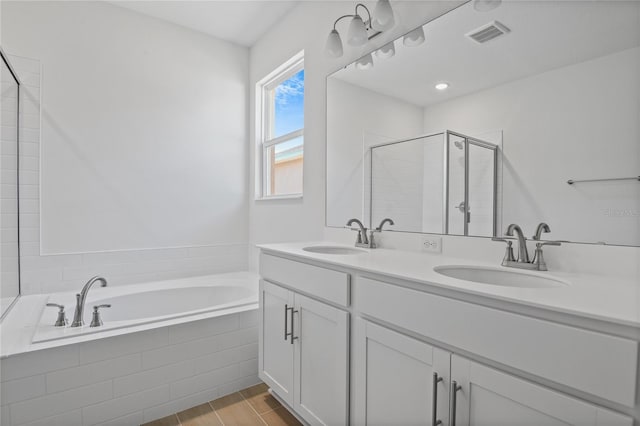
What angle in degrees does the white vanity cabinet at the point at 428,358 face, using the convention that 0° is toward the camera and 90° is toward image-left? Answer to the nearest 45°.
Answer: approximately 45°

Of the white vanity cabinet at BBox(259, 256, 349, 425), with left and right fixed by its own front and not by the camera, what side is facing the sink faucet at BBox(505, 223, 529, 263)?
left

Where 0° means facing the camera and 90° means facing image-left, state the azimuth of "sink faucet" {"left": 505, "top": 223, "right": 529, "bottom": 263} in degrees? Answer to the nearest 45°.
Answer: approximately 45°

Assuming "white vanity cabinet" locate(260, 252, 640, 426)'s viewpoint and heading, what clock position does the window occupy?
The window is roughly at 3 o'clock from the white vanity cabinet.
